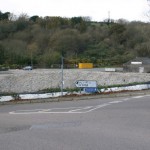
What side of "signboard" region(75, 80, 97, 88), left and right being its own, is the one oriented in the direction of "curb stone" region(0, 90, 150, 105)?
front

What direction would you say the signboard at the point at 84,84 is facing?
toward the camera
